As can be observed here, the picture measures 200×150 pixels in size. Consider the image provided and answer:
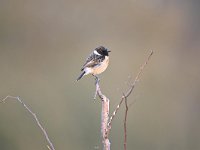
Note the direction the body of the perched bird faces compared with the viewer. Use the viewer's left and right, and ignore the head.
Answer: facing to the right of the viewer
